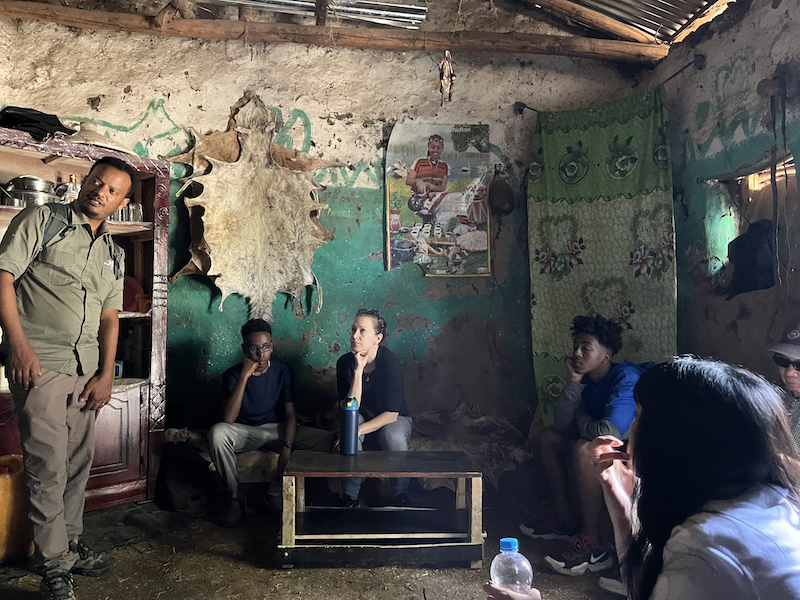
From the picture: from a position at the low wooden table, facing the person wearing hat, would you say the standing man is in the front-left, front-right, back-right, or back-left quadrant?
back-right

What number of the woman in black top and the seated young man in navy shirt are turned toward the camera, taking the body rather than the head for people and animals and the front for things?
2

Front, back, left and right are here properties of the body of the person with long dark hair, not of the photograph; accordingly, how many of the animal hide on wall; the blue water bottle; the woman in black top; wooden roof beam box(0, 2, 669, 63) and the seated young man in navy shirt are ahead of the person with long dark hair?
5

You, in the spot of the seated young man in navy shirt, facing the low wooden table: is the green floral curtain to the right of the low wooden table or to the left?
left

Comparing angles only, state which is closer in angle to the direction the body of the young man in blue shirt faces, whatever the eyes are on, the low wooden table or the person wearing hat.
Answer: the low wooden table

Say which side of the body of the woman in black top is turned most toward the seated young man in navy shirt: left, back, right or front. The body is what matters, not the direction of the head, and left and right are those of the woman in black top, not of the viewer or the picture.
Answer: right

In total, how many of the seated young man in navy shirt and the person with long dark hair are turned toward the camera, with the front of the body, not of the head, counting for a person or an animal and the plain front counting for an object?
1

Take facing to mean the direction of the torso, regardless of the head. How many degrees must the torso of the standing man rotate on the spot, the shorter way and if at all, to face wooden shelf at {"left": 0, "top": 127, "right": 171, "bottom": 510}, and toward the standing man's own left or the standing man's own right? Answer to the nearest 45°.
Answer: approximately 135° to the standing man's own left

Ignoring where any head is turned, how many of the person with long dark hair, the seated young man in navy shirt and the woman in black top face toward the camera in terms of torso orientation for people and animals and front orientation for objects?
2

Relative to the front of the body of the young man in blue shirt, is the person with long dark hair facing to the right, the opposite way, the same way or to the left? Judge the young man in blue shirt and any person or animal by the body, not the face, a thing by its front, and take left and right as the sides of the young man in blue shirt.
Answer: to the right

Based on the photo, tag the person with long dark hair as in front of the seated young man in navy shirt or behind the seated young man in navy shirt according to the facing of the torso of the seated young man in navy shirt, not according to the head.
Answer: in front

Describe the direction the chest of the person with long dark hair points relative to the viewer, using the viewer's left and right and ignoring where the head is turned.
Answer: facing away from the viewer and to the left of the viewer
